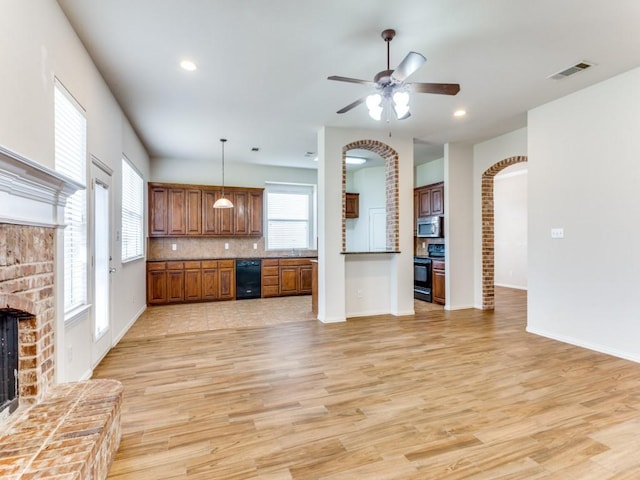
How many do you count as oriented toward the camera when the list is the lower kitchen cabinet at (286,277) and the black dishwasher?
2

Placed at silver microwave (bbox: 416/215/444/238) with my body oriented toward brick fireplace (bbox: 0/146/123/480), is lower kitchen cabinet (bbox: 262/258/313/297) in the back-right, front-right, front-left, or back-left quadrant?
front-right

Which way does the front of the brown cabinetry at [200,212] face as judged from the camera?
facing the viewer

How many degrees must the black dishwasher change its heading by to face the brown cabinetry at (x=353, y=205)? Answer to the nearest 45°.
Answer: approximately 90° to its left

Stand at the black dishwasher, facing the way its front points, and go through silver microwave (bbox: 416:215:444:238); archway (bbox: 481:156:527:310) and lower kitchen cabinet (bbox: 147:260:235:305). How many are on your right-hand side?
1

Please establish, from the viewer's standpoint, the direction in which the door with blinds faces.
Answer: facing to the right of the viewer

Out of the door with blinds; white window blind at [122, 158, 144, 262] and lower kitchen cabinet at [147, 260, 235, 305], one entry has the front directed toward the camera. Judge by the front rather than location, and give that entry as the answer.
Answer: the lower kitchen cabinet

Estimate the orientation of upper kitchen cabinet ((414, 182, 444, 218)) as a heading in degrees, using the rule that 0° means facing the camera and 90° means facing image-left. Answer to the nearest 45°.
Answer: approximately 45°

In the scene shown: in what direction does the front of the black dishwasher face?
toward the camera

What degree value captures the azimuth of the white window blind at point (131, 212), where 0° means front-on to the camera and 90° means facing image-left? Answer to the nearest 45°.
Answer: approximately 270°

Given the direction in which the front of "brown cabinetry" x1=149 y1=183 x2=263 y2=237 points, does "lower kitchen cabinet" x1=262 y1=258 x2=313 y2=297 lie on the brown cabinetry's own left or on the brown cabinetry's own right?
on the brown cabinetry's own left

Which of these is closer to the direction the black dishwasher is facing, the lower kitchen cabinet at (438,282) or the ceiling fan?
the ceiling fan

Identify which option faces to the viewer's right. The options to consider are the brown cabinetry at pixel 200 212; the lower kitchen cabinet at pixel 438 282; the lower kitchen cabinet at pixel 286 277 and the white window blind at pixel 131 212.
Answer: the white window blind

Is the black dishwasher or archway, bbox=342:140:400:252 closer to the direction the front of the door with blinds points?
the archway
